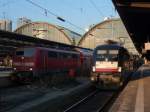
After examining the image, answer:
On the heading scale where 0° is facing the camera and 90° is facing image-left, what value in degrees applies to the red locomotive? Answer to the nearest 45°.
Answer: approximately 45°
